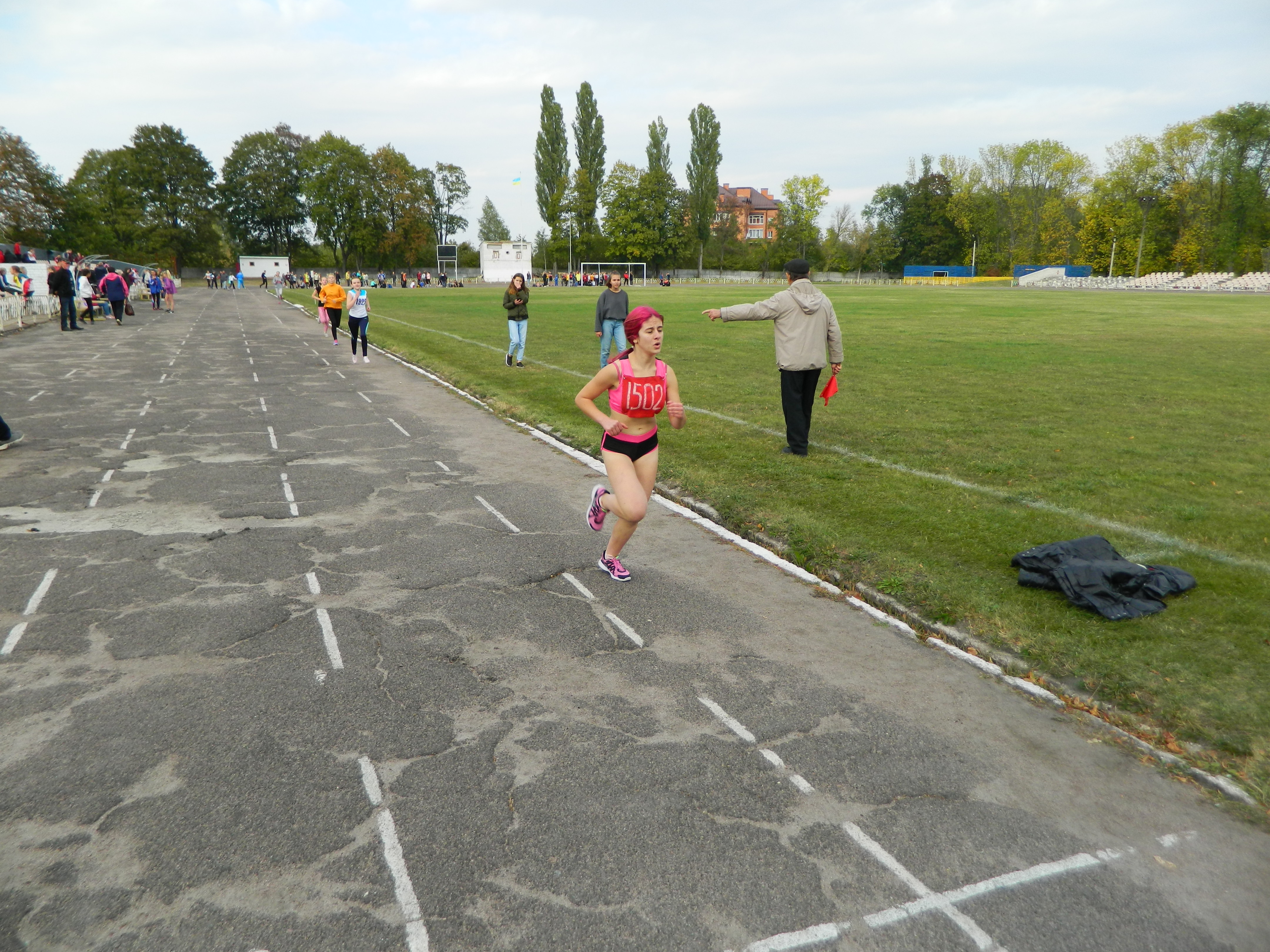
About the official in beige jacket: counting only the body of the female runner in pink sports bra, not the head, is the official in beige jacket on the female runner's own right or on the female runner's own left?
on the female runner's own left

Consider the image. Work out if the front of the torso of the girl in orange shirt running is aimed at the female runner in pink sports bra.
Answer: yes

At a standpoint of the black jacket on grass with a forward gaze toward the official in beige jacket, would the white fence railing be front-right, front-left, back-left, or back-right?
front-left

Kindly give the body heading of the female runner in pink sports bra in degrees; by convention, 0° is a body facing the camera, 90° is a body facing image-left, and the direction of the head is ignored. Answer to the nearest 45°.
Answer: approximately 315°

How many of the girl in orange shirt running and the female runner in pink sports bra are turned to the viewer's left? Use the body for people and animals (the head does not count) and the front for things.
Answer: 0

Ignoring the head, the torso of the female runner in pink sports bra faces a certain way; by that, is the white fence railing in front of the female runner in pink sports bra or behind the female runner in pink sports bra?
behind

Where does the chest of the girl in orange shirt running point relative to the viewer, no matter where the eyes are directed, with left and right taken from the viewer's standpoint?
facing the viewer

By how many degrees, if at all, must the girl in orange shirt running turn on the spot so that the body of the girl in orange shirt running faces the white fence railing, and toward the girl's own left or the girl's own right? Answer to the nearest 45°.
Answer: approximately 135° to the girl's own right

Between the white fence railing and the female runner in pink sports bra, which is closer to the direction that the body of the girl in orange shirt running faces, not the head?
the female runner in pink sports bra

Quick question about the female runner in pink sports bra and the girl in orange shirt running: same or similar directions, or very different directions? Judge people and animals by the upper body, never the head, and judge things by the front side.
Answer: same or similar directions
